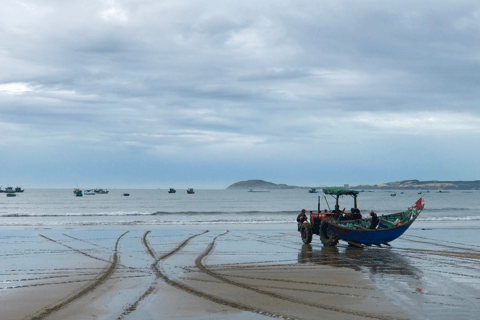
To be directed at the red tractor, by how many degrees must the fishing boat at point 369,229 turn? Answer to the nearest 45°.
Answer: approximately 135° to its left

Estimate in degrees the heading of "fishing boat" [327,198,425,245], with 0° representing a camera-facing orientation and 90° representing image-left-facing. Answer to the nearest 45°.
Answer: approximately 270°
